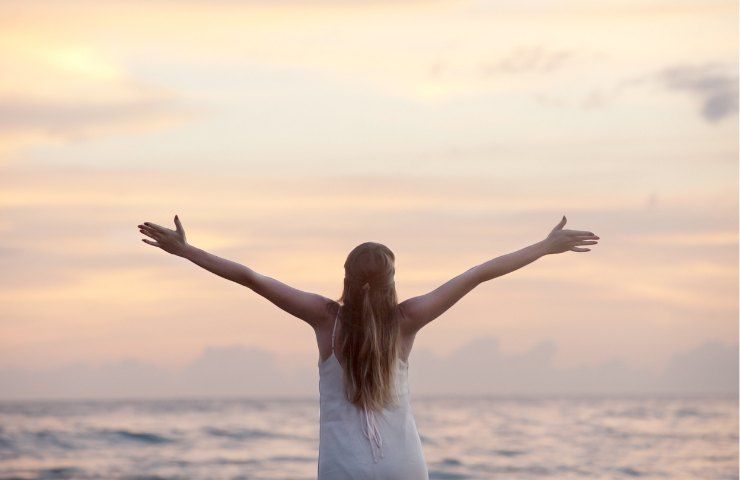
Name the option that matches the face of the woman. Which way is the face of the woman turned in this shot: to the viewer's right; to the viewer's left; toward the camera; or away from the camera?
away from the camera

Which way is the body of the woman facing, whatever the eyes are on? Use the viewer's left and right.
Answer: facing away from the viewer
